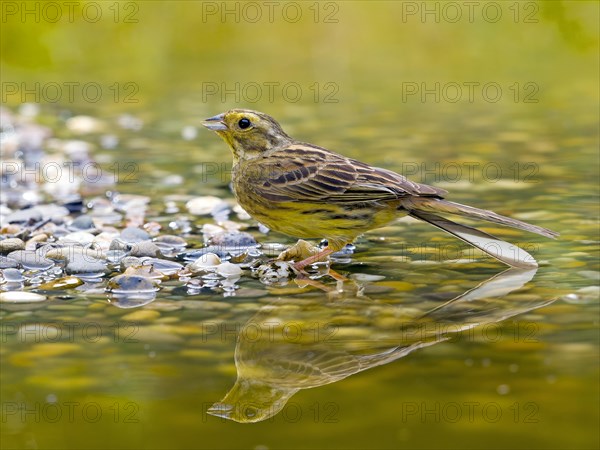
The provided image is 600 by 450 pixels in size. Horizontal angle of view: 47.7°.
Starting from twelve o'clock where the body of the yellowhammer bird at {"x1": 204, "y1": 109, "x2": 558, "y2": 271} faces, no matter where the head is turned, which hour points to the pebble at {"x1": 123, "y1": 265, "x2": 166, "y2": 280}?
The pebble is roughly at 11 o'clock from the yellowhammer bird.

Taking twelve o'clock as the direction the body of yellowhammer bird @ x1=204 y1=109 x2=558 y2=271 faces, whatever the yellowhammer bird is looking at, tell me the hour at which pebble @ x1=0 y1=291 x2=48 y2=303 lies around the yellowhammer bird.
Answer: The pebble is roughly at 11 o'clock from the yellowhammer bird.

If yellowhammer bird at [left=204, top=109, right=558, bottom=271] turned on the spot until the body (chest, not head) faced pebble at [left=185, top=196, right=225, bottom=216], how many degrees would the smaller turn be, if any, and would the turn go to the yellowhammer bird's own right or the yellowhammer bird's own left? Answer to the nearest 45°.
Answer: approximately 45° to the yellowhammer bird's own right

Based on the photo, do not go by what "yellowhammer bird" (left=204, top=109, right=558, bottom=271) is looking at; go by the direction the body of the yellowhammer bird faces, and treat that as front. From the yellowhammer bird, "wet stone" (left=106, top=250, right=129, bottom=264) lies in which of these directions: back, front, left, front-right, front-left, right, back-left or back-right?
front

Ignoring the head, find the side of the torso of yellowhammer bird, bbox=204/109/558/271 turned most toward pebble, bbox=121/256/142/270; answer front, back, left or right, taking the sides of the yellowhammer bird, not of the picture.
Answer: front

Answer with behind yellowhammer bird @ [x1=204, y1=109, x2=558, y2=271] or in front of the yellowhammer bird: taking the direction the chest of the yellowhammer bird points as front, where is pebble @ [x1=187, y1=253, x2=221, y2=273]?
in front

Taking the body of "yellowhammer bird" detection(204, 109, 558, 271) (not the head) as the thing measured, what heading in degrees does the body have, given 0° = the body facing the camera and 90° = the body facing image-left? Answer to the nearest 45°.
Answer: approximately 90°

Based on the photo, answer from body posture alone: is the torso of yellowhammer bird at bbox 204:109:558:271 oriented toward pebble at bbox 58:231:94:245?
yes

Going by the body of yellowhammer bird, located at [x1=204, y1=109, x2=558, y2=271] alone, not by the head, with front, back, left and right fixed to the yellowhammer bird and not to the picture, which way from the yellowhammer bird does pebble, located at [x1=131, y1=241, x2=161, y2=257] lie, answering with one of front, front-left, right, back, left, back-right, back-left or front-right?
front

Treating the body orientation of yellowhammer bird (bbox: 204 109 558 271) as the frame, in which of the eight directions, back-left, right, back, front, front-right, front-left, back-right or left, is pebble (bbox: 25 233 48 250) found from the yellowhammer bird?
front

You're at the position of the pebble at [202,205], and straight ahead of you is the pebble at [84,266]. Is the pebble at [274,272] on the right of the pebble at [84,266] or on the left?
left

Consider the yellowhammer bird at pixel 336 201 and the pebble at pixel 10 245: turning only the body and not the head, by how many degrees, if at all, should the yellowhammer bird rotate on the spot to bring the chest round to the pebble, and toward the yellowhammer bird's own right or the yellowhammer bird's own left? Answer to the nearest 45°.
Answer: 0° — it already faces it

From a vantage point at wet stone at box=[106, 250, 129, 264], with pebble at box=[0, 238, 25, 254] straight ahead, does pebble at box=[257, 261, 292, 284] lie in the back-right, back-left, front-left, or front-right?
back-left

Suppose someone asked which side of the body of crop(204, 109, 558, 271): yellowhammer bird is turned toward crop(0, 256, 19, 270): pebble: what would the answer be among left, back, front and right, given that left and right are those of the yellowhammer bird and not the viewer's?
front
